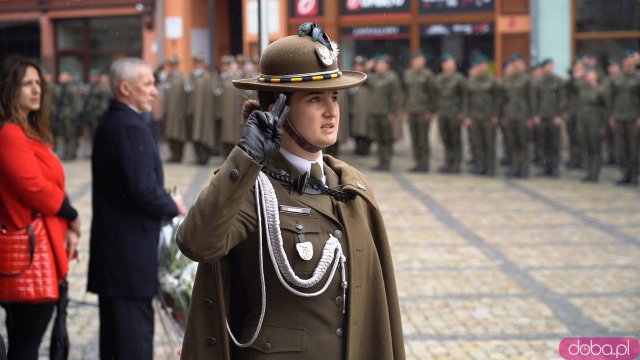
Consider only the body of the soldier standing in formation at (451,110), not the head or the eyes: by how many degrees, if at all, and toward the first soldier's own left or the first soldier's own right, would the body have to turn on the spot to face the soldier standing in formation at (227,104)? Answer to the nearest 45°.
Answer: approximately 45° to the first soldier's own right

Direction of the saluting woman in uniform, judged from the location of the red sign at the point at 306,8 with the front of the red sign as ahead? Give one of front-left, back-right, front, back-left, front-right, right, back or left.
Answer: front

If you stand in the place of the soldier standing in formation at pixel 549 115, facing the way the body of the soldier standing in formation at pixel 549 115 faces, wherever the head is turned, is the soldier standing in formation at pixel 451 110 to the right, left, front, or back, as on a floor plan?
right

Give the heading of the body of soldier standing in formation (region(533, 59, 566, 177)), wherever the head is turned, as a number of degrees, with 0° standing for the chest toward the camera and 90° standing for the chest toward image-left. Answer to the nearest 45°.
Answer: approximately 0°

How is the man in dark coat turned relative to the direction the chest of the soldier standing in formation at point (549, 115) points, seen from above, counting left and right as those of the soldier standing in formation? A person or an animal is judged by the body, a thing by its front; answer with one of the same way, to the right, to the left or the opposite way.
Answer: to the left

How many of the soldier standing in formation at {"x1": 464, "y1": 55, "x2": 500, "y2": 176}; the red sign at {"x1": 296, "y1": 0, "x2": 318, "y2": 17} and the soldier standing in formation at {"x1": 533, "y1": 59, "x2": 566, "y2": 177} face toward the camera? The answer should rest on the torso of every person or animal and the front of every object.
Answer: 3

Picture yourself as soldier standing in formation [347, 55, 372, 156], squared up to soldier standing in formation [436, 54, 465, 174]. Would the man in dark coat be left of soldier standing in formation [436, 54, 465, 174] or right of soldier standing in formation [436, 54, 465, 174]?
right

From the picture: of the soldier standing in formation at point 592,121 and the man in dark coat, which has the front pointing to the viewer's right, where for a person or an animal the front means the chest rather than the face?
the man in dark coat

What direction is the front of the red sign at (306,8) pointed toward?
toward the camera

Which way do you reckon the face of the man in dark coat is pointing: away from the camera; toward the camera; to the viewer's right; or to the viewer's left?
to the viewer's right

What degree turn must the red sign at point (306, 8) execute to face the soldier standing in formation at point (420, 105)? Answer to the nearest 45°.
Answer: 0° — it already faces them

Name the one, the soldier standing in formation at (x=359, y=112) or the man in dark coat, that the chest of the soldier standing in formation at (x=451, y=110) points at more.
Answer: the man in dark coat
